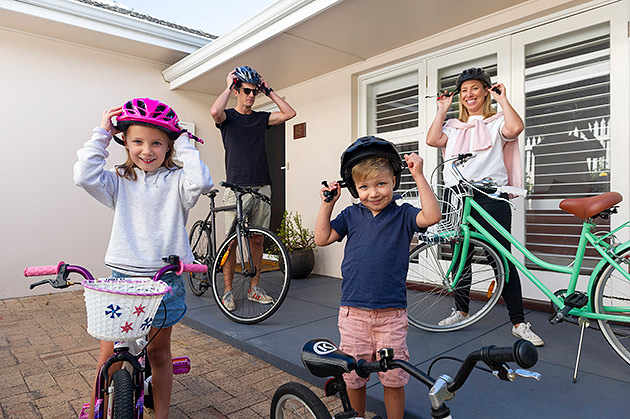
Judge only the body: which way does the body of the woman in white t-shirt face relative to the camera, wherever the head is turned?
toward the camera

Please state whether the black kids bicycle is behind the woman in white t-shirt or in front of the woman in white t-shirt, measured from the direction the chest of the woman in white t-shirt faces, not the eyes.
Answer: in front

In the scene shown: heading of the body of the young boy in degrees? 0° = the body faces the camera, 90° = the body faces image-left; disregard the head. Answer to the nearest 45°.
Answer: approximately 0°

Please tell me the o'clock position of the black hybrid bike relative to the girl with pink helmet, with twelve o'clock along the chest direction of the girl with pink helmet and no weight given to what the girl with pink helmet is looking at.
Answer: The black hybrid bike is roughly at 7 o'clock from the girl with pink helmet.

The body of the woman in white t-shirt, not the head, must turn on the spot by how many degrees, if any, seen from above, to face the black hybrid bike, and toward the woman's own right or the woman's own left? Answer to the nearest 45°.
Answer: approximately 90° to the woman's own right

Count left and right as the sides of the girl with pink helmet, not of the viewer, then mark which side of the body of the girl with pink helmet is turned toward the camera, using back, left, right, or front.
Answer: front

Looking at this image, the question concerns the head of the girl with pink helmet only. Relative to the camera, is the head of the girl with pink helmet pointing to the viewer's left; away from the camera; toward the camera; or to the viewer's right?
toward the camera

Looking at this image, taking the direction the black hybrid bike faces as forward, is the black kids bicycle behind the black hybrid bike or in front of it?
in front

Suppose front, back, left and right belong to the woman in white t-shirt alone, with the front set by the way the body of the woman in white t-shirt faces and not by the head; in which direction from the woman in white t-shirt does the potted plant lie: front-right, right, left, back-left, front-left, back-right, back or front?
back-right

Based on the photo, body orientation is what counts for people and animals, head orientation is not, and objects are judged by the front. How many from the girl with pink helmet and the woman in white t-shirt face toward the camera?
2

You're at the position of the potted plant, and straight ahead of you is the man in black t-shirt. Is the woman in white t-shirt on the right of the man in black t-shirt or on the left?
left

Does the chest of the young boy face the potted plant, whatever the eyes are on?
no

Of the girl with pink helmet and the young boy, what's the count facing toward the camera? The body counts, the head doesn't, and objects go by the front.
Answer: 2

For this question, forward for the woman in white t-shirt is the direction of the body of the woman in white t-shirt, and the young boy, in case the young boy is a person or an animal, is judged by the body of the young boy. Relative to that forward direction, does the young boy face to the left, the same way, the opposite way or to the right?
the same way

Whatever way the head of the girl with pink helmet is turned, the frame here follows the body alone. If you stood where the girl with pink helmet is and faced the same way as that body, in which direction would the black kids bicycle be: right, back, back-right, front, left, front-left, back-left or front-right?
front-left

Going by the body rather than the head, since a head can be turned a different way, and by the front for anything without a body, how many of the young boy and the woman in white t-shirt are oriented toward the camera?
2

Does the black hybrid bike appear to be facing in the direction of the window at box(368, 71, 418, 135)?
no
